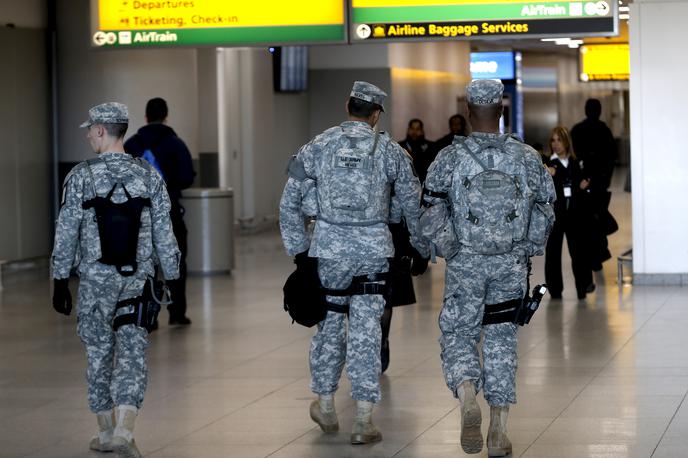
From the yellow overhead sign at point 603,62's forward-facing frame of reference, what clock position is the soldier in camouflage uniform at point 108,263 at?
The soldier in camouflage uniform is roughly at 12 o'clock from the yellow overhead sign.

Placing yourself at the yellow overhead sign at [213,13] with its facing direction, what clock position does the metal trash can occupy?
The metal trash can is roughly at 6 o'clock from the yellow overhead sign.

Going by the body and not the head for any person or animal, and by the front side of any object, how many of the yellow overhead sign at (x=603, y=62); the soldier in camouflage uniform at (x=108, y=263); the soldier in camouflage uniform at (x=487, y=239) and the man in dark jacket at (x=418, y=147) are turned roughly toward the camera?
2

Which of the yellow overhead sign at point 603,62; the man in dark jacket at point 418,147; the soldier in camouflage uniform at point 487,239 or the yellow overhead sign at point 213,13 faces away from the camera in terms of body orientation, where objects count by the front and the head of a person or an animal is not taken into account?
the soldier in camouflage uniform

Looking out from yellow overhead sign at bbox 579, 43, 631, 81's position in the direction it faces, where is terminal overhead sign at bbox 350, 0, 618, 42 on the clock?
The terminal overhead sign is roughly at 12 o'clock from the yellow overhead sign.

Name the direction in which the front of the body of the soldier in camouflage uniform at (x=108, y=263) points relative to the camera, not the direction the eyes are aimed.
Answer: away from the camera

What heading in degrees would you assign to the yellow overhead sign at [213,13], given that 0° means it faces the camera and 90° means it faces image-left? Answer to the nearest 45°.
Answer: approximately 0°

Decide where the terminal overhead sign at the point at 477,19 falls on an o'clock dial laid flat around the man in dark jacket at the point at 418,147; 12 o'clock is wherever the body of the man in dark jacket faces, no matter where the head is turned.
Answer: The terminal overhead sign is roughly at 12 o'clock from the man in dark jacket.

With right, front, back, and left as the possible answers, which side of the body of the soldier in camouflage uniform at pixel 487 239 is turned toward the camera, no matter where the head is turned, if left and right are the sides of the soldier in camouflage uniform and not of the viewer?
back

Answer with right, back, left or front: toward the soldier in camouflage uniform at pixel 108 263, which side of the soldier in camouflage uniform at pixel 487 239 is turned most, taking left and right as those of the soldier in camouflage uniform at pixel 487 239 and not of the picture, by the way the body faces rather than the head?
left

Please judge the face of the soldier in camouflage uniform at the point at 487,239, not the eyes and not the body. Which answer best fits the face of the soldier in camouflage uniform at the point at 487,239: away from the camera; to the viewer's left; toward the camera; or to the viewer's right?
away from the camera

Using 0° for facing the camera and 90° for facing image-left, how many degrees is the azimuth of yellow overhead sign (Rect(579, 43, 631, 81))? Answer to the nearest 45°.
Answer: approximately 0°
